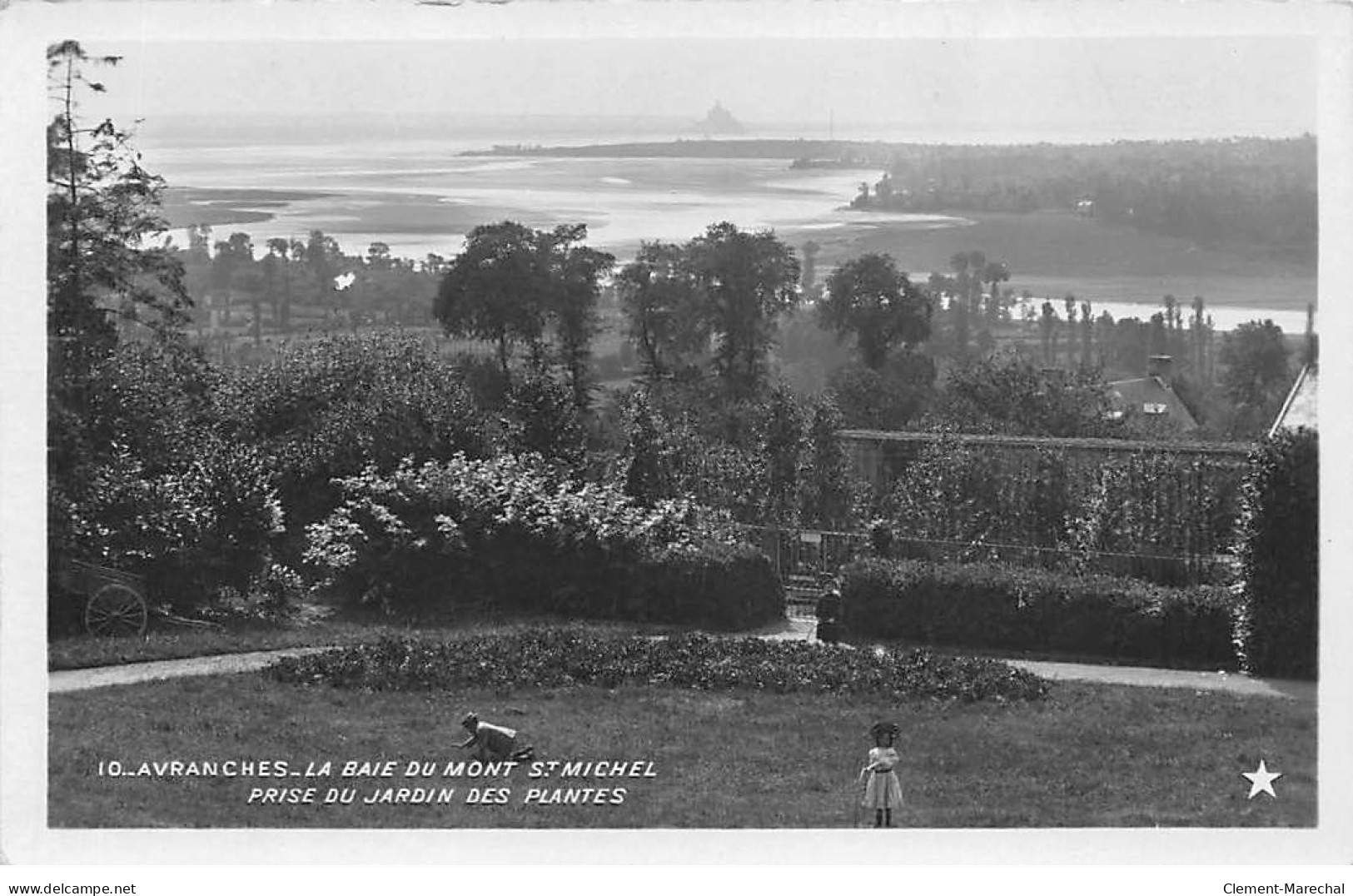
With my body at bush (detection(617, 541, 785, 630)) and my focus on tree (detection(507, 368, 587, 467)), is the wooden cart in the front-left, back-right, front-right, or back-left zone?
front-left

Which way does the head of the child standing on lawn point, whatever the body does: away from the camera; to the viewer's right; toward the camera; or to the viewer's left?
toward the camera
